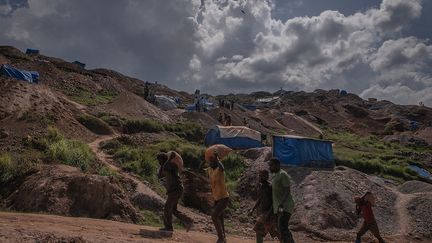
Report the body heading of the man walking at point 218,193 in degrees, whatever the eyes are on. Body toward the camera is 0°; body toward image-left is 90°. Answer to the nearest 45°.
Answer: approximately 90°

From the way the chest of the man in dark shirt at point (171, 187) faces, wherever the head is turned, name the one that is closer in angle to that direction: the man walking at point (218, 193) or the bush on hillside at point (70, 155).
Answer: the bush on hillside

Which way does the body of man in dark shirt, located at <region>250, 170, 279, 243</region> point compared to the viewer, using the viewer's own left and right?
facing to the left of the viewer

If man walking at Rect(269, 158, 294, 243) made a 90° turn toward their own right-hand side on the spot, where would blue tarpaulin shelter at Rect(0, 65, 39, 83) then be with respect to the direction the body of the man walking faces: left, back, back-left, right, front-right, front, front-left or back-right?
front-left

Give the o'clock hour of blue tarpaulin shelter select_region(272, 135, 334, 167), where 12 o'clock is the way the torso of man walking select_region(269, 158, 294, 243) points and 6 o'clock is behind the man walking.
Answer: The blue tarpaulin shelter is roughly at 3 o'clock from the man walking.

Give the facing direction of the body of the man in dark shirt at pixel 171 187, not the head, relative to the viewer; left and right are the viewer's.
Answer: facing to the left of the viewer

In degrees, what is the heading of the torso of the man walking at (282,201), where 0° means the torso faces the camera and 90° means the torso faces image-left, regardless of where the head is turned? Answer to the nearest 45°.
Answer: approximately 90°
